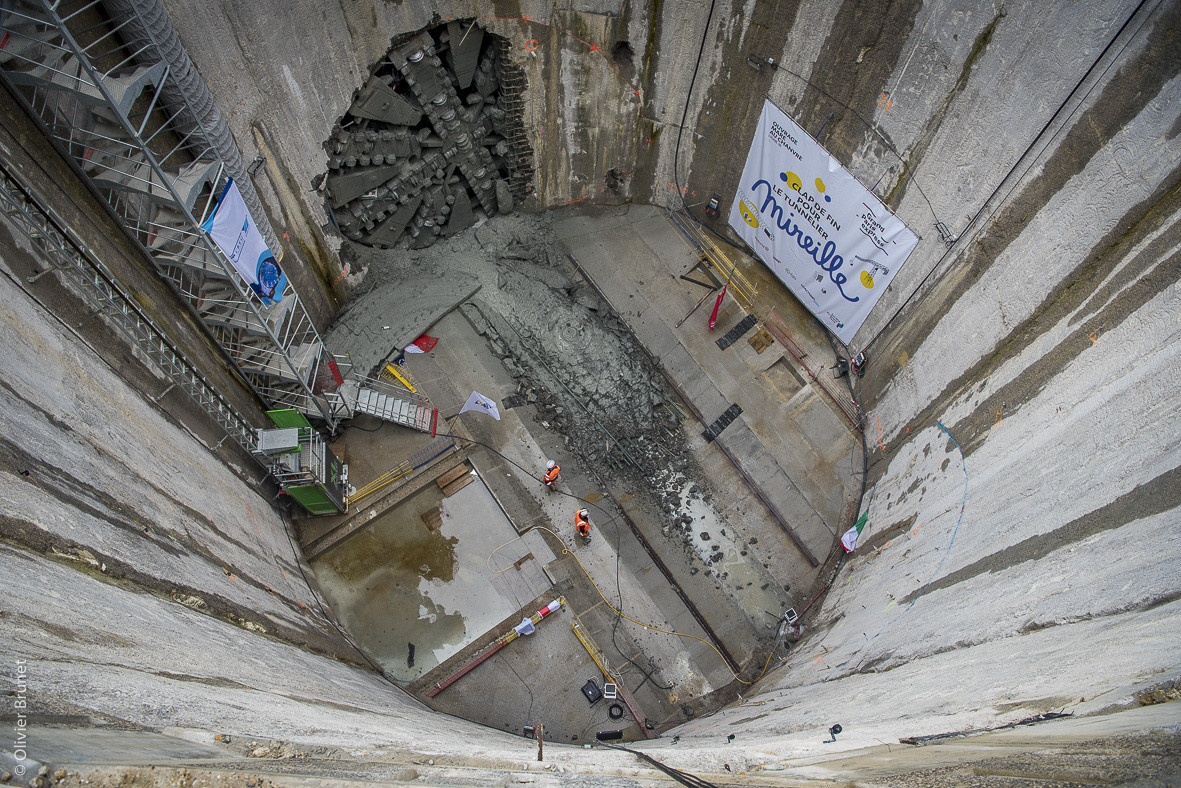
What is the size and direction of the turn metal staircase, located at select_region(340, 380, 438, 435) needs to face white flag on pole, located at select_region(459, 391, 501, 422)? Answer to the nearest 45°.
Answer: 0° — it already faces it

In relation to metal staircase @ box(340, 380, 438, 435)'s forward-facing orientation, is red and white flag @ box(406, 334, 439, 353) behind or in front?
in front

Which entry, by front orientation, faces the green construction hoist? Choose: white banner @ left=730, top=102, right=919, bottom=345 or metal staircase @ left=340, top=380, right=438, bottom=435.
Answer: the white banner

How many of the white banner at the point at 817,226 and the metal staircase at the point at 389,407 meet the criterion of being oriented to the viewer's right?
1

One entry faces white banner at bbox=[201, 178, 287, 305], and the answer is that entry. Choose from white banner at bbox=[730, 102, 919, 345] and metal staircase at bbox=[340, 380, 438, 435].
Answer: white banner at bbox=[730, 102, 919, 345]

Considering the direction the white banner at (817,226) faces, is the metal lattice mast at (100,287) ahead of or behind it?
ahead

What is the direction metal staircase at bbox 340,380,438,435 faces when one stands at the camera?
facing to the right of the viewer

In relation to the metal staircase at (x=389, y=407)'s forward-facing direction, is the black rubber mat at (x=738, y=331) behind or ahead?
ahead

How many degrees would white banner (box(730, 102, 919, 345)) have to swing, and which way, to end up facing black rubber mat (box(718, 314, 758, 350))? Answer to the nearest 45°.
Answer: approximately 45° to its right

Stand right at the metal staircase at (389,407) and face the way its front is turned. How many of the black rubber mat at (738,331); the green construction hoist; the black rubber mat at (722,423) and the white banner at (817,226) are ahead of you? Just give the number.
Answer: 3
